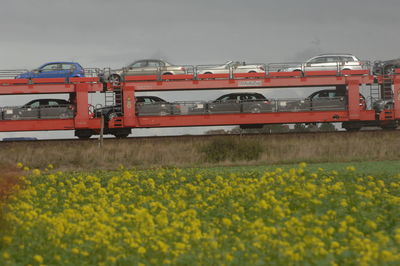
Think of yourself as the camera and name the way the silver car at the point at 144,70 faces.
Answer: facing to the left of the viewer

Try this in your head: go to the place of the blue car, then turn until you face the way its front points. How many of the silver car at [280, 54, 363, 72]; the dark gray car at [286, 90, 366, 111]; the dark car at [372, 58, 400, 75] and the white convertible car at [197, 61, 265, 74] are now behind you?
4

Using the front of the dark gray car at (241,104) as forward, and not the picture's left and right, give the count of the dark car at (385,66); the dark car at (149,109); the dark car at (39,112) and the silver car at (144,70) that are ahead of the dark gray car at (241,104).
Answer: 3

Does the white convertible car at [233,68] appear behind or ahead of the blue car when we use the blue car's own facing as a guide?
behind

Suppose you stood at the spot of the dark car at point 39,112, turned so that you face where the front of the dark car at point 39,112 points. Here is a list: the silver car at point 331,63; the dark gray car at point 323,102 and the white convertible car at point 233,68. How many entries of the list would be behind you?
3

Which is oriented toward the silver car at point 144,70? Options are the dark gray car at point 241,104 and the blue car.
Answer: the dark gray car at point 241,104

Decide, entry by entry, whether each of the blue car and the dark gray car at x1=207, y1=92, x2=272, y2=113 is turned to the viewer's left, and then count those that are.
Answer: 2

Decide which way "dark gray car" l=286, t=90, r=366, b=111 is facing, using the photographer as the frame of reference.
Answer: facing to the left of the viewer

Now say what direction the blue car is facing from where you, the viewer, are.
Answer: facing to the left of the viewer

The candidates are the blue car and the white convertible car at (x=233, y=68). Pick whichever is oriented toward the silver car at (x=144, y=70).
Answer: the white convertible car at (x=233, y=68)

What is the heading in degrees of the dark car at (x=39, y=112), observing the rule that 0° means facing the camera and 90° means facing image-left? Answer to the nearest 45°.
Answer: approximately 90°

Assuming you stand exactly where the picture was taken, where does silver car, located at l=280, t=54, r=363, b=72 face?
facing to the left of the viewer
